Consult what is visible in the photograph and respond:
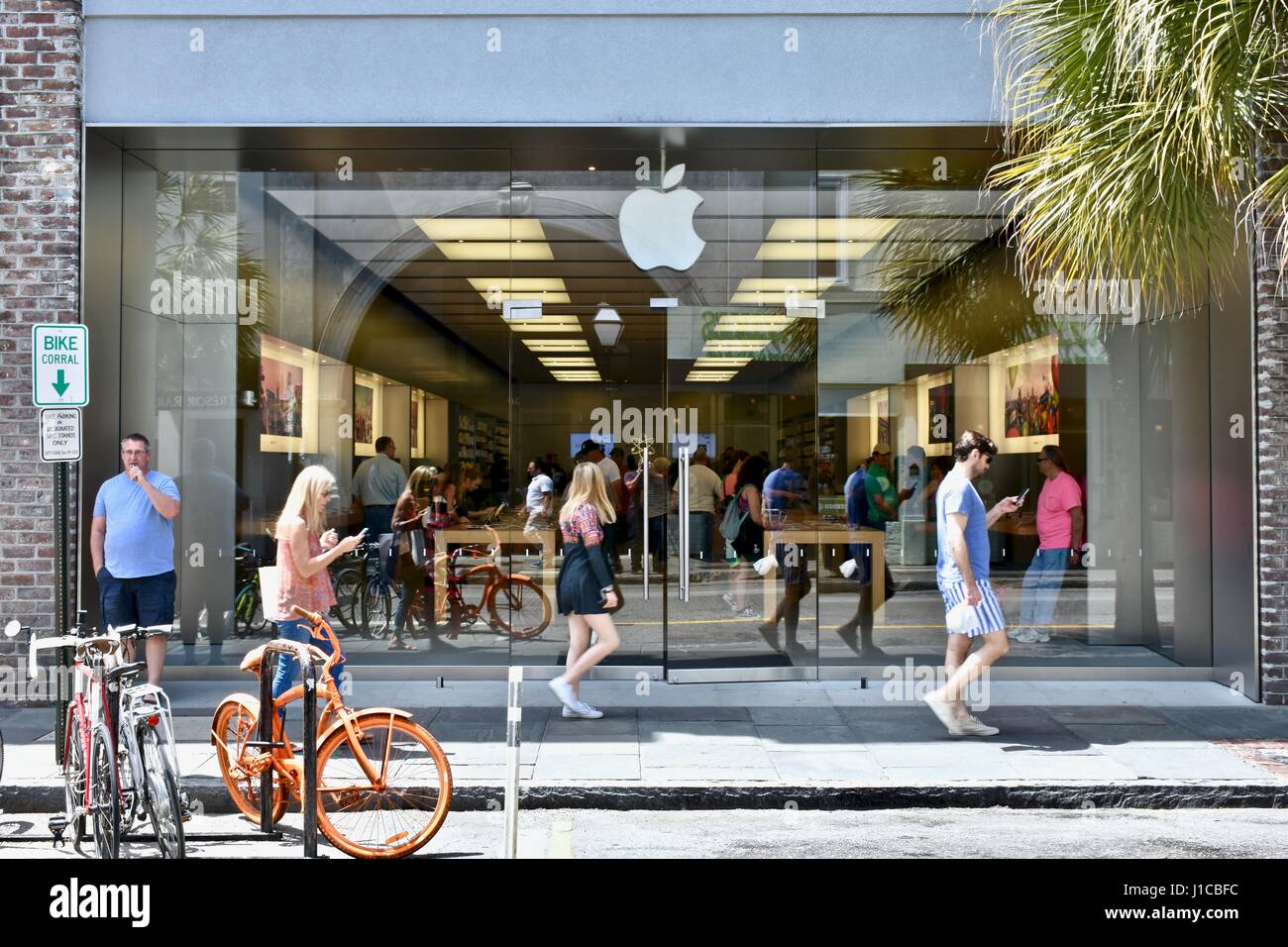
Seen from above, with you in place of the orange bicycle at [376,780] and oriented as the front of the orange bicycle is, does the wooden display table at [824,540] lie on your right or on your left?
on your left

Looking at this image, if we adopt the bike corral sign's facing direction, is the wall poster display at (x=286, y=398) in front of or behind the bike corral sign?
behind

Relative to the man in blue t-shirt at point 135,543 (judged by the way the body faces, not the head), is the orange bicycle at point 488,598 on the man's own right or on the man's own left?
on the man's own left

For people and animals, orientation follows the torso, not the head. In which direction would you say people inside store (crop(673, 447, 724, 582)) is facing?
away from the camera

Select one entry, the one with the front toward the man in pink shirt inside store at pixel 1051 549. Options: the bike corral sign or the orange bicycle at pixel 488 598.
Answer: the orange bicycle

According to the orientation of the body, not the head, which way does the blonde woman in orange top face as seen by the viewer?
to the viewer's right

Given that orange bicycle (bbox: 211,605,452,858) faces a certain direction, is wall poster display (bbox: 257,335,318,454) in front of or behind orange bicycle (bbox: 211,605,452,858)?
behind

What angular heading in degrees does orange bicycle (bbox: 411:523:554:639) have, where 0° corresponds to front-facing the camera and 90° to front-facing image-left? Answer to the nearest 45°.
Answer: approximately 270°
